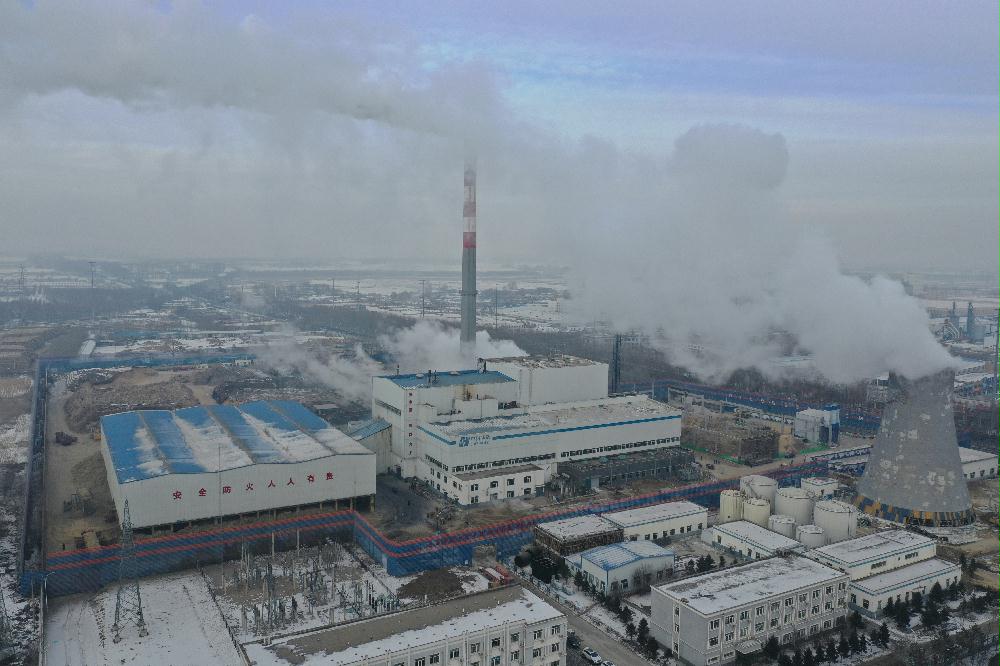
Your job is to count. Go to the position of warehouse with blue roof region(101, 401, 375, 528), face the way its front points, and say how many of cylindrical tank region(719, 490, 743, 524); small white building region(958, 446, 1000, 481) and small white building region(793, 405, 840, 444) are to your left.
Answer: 3

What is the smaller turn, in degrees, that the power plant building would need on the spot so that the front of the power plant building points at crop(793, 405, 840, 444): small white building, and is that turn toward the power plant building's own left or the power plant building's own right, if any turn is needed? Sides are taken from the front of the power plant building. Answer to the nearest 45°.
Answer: approximately 90° to the power plant building's own left

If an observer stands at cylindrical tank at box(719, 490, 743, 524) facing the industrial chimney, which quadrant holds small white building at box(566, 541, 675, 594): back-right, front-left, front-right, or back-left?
back-left

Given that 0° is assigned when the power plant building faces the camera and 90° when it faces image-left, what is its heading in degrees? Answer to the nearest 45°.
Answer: approximately 315°

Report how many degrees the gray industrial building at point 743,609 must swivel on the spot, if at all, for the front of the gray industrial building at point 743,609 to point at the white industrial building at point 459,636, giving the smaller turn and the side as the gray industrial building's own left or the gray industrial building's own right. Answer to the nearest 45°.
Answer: approximately 90° to the gray industrial building's own right

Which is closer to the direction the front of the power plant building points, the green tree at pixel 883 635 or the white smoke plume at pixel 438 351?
the green tree

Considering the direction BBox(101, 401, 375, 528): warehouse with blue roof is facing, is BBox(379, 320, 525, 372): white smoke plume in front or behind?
behind

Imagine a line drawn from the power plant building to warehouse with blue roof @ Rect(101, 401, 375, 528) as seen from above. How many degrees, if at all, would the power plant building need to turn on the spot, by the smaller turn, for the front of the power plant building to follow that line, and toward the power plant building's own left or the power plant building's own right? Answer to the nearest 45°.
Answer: approximately 90° to the power plant building's own right

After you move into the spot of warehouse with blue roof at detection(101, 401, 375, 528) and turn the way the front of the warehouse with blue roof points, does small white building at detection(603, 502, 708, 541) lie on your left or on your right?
on your left

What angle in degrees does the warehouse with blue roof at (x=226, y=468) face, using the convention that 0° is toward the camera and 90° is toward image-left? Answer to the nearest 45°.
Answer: approximately 0°
